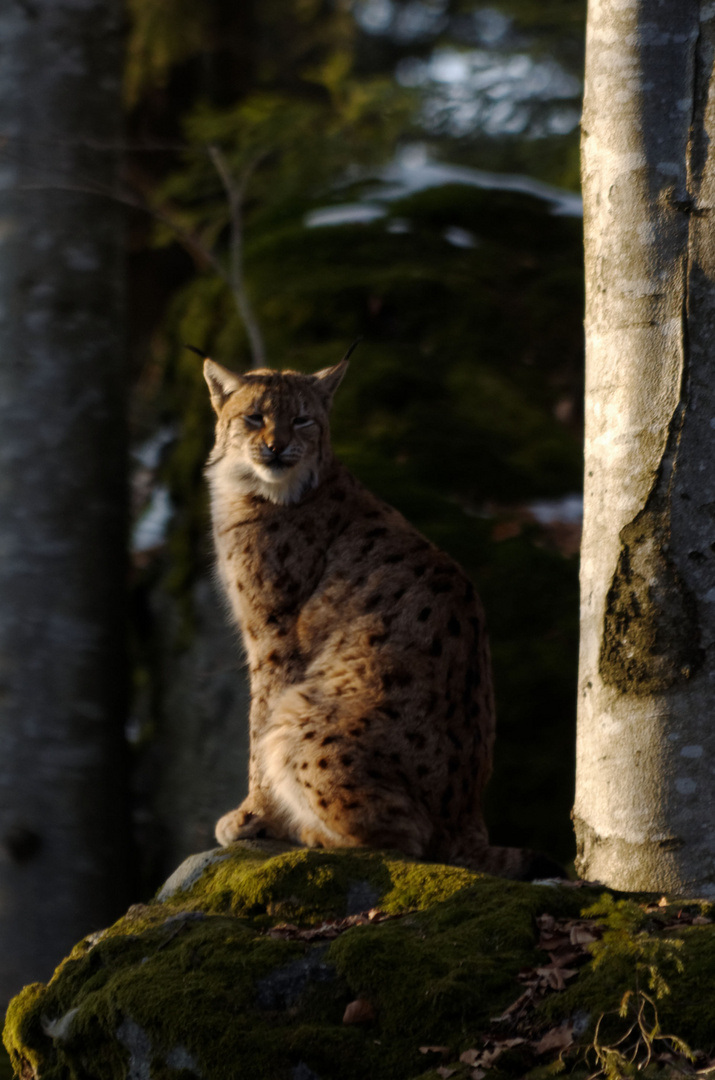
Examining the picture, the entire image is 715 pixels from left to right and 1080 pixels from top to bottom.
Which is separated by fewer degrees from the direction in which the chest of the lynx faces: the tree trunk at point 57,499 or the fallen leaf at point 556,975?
the tree trunk

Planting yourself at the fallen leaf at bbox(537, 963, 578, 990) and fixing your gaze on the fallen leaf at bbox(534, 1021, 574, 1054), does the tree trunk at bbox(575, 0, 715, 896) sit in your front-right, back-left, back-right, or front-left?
back-left

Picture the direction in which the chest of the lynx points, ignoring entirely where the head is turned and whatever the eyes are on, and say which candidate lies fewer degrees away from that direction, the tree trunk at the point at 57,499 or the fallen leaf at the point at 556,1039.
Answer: the tree trunk

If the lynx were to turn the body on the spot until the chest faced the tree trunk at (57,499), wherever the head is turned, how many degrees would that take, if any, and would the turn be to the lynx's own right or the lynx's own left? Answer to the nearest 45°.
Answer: approximately 45° to the lynx's own right

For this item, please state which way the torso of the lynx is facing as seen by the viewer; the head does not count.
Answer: to the viewer's left

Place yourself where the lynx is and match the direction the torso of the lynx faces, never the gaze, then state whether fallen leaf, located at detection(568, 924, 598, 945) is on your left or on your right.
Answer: on your left

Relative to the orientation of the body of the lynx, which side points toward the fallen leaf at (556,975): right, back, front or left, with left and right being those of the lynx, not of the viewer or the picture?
left
